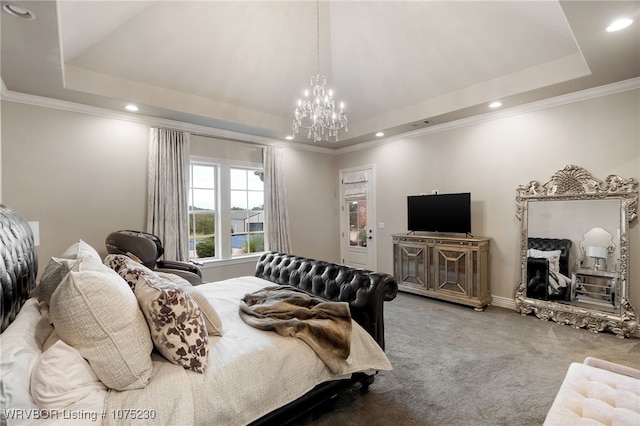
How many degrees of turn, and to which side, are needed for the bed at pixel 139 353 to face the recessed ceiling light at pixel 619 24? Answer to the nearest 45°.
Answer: approximately 45° to its right

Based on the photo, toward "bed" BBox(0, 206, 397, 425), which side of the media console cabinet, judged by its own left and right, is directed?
front

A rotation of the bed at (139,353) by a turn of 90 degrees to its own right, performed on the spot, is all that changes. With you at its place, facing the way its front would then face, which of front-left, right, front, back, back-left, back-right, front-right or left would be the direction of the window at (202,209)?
back-left

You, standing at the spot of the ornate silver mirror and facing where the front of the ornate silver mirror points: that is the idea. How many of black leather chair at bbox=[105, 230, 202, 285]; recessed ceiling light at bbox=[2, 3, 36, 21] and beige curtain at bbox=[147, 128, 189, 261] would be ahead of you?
3

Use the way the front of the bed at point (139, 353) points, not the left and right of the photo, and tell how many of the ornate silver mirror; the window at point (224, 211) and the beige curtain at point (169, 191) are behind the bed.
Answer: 0

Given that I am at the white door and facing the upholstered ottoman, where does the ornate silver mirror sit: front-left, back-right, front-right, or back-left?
front-left

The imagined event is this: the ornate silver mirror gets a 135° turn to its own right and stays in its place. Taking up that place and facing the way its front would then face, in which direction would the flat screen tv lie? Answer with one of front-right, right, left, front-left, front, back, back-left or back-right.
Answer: left

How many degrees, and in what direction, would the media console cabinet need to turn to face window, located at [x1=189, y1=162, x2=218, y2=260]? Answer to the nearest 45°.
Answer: approximately 45° to its right

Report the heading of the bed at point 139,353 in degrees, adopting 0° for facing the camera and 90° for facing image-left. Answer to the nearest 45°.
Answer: approximately 225°

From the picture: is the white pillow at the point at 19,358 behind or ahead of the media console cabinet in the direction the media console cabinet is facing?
ahead

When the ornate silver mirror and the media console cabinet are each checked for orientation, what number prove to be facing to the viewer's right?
0

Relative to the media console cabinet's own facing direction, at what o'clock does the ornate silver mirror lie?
The ornate silver mirror is roughly at 8 o'clock from the media console cabinet.

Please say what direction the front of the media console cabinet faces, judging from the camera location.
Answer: facing the viewer and to the left of the viewer
